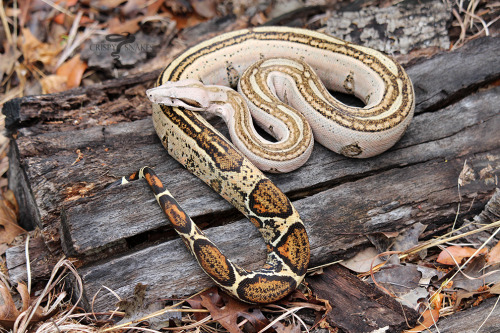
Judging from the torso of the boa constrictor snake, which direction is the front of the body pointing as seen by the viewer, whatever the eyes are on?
to the viewer's left

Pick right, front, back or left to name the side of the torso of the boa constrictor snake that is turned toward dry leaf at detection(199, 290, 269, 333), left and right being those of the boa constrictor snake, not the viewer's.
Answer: left

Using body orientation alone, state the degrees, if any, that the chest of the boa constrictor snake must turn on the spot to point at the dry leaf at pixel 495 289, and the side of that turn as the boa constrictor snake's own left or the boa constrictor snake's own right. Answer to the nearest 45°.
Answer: approximately 135° to the boa constrictor snake's own left

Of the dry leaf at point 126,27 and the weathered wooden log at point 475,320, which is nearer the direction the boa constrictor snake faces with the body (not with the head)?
the dry leaf

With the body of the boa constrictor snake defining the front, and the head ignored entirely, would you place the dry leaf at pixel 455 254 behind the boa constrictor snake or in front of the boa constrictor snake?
behind

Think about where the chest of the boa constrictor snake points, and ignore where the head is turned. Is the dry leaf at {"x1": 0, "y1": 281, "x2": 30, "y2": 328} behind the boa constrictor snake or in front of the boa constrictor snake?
in front

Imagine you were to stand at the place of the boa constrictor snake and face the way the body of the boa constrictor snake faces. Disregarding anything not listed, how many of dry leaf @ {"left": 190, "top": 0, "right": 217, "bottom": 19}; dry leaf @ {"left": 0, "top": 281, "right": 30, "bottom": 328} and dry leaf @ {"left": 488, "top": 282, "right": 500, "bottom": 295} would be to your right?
1

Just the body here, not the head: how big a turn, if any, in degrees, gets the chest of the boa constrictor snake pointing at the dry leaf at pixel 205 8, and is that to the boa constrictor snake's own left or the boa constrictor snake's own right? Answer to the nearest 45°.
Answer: approximately 90° to the boa constrictor snake's own right

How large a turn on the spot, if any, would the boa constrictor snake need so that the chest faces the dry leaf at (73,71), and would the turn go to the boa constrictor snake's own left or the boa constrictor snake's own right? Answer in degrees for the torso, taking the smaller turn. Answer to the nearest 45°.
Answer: approximately 45° to the boa constrictor snake's own right

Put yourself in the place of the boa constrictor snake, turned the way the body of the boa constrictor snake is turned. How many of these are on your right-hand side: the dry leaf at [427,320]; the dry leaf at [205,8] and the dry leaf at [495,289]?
1
